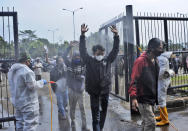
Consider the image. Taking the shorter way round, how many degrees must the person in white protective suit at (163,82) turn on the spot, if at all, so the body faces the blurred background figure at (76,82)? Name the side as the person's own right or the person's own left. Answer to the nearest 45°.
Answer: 0° — they already face them

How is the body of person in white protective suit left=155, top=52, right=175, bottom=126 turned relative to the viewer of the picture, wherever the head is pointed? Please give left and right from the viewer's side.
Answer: facing to the left of the viewer

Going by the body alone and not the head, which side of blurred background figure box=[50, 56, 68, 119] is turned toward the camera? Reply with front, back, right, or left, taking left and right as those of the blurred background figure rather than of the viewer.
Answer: front

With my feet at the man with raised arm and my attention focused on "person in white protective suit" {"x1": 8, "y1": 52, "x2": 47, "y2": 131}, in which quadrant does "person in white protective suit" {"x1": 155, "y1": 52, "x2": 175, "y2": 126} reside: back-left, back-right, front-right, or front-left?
back-right

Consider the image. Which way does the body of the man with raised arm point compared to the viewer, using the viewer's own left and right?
facing the viewer

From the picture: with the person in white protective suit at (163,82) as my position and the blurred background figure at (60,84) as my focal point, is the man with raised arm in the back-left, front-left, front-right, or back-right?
front-left

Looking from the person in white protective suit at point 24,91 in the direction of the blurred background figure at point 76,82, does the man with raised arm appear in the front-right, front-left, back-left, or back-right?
front-right

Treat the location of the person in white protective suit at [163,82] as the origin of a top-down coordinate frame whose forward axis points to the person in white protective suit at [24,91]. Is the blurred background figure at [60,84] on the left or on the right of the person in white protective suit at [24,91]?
right

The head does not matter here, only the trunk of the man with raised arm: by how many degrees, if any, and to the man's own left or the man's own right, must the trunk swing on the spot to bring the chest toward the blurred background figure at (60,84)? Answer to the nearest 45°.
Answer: approximately 135° to the man's own right

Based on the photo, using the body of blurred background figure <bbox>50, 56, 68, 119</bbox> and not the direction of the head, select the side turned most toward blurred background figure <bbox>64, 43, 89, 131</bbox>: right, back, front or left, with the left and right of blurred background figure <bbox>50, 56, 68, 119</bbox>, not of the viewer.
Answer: front
